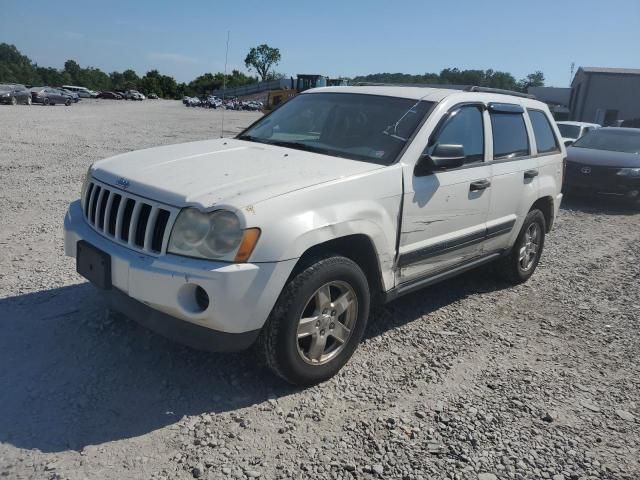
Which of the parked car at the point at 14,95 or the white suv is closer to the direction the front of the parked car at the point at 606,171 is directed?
the white suv

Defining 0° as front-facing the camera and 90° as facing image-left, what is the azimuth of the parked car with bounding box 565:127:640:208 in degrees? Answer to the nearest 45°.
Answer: approximately 45°

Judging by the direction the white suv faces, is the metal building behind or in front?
behind

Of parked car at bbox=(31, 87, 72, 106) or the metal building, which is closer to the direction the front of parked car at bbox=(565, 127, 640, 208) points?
the parked car

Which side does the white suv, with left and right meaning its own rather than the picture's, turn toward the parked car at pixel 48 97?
right

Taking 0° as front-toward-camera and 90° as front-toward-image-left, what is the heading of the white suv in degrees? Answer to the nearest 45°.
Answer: approximately 45°

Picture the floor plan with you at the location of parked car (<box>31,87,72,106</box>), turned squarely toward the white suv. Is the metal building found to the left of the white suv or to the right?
left

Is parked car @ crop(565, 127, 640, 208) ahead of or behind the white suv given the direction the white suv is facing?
behind
